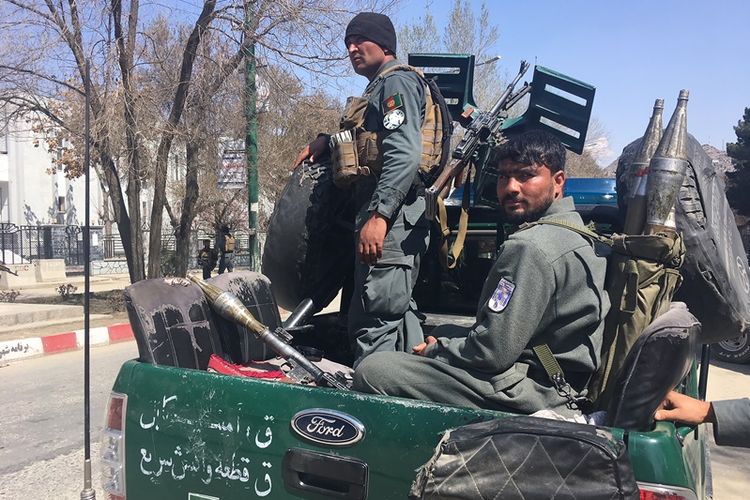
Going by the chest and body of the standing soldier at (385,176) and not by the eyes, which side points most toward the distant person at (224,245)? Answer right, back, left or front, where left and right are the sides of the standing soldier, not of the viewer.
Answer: right

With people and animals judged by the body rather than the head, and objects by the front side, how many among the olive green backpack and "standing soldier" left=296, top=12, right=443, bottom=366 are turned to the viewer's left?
1

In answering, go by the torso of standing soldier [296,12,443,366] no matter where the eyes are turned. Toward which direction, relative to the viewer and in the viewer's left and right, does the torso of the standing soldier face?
facing to the left of the viewer

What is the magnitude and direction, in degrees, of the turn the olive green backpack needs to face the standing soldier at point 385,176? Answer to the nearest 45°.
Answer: approximately 135° to its left

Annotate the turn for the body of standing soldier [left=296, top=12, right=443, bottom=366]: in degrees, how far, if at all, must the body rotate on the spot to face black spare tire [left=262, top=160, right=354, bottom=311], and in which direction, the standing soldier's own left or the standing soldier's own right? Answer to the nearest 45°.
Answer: approximately 45° to the standing soldier's own right

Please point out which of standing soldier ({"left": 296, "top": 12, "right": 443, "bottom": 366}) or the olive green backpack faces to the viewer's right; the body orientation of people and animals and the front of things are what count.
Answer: the olive green backpack

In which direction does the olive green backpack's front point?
to the viewer's right
